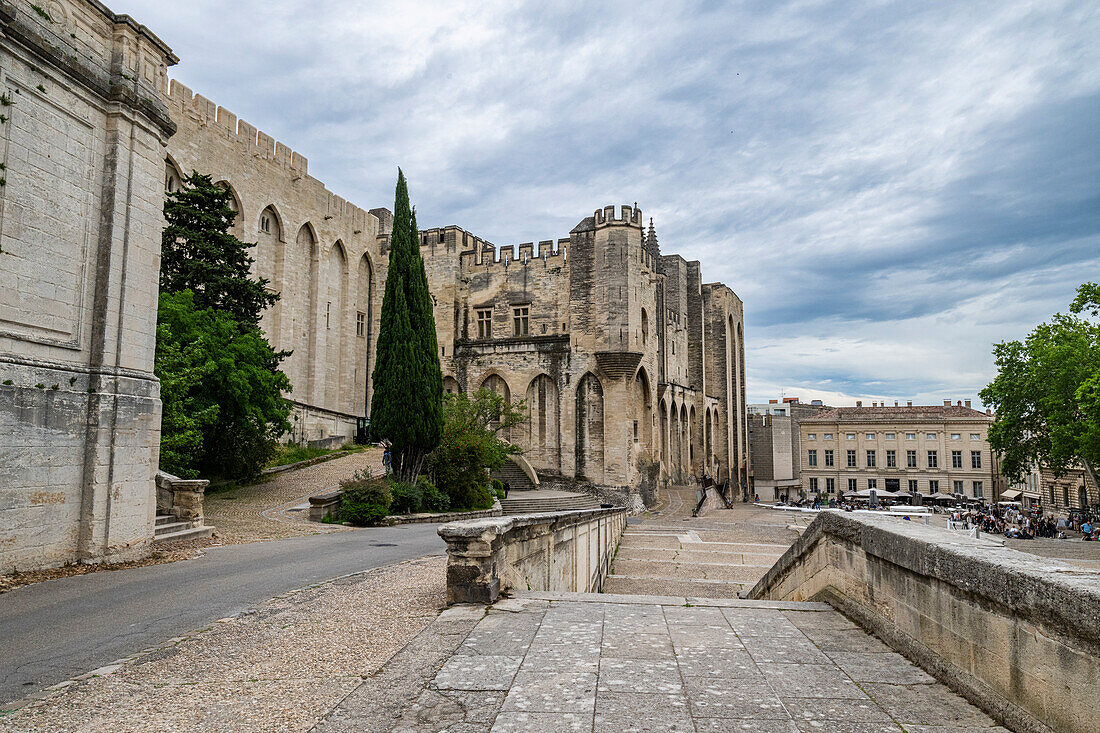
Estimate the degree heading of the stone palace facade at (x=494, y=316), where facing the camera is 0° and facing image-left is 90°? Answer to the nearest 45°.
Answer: approximately 315°

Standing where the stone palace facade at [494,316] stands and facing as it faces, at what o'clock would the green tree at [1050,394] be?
The green tree is roughly at 11 o'clock from the stone palace facade.

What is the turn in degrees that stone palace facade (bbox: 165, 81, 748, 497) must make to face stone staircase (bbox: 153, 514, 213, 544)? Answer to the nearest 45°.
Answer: approximately 45° to its right

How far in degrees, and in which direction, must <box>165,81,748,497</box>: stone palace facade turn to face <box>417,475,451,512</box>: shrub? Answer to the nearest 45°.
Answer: approximately 45° to its right

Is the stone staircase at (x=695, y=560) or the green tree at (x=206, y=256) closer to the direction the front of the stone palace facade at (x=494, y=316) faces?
the stone staircase

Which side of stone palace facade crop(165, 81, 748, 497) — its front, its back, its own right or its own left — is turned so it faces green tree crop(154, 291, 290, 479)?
right

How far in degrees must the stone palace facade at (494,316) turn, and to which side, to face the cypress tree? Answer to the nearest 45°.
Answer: approximately 45° to its right

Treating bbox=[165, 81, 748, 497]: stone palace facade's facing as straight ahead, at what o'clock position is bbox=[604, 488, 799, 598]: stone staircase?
The stone staircase is roughly at 1 o'clock from the stone palace facade.

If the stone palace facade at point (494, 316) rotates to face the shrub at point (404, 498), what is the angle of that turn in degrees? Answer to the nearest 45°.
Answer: approximately 45° to its right
